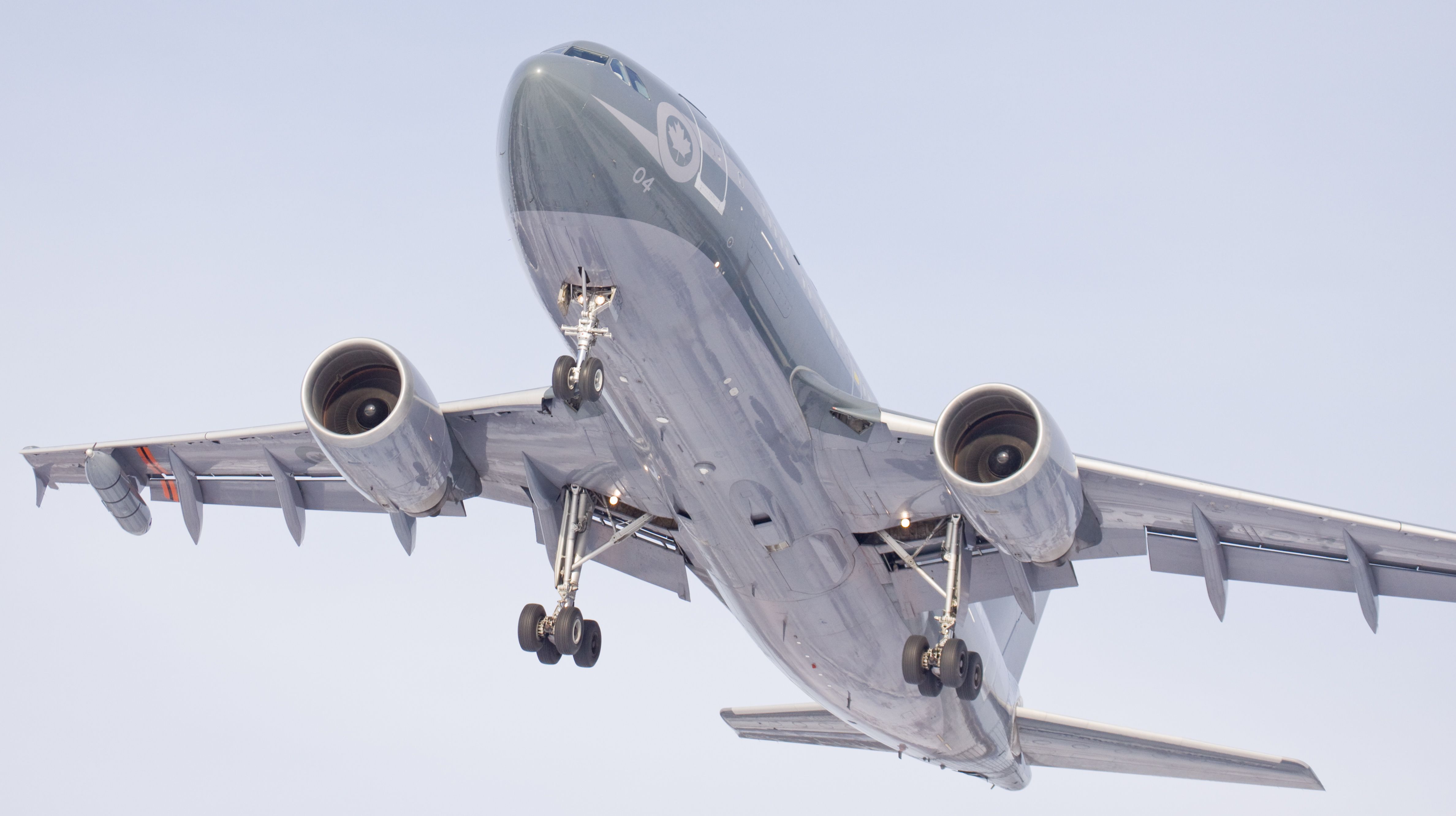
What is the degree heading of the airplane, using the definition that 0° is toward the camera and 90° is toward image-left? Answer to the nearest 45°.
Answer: approximately 45°
